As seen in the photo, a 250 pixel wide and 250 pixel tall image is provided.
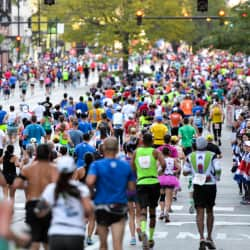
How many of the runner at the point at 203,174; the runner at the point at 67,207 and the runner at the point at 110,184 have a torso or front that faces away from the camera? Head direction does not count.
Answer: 3

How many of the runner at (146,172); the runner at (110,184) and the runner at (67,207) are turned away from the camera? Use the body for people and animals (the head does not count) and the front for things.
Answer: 3

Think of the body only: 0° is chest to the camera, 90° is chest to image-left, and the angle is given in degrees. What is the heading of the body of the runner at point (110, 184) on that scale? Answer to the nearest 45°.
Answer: approximately 180°

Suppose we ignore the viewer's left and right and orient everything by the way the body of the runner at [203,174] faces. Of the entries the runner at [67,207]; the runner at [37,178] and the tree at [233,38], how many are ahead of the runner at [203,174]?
1

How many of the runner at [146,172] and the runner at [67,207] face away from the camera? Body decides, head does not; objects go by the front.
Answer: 2

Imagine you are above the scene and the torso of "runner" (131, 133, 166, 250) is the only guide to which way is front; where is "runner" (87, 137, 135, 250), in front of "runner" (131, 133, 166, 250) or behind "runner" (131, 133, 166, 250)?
behind

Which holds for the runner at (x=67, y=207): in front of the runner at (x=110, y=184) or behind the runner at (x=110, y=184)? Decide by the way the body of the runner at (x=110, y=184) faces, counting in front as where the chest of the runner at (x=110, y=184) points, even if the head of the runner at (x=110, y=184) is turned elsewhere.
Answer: behind

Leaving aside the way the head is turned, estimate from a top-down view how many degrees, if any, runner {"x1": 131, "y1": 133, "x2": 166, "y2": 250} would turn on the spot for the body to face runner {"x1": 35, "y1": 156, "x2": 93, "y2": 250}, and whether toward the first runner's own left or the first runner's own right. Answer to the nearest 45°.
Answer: approximately 180°

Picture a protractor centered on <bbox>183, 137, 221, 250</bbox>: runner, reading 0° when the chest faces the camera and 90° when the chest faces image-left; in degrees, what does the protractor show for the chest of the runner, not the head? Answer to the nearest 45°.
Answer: approximately 180°

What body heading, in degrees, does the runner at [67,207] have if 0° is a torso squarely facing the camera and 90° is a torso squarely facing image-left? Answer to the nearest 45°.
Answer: approximately 180°

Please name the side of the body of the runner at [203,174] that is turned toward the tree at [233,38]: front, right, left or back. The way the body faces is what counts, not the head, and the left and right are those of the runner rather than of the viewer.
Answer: front

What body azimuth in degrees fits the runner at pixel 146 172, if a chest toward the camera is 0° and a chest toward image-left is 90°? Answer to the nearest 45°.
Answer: approximately 180°
